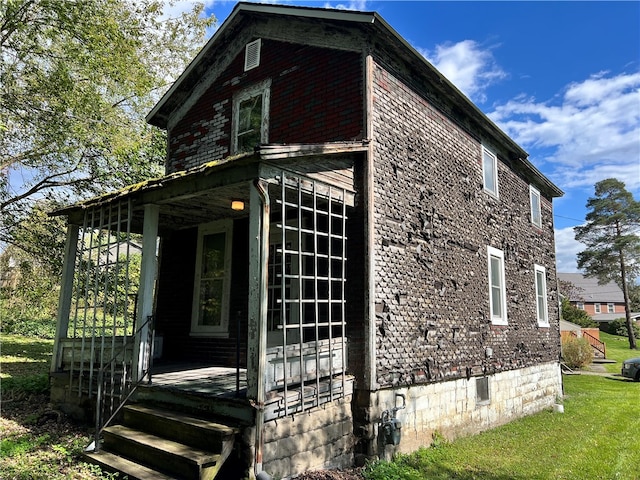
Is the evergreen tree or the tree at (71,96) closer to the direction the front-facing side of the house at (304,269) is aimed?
the tree

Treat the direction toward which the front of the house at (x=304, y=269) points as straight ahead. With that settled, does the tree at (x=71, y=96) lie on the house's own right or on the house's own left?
on the house's own right

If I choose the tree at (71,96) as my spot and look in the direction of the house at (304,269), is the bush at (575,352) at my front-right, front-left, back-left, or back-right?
front-left

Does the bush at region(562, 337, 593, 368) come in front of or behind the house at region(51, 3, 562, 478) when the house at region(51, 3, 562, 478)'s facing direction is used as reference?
behind

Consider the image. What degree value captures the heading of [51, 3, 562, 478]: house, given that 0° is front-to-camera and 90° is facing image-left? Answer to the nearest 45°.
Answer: approximately 45°

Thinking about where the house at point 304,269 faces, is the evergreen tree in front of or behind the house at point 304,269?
behind

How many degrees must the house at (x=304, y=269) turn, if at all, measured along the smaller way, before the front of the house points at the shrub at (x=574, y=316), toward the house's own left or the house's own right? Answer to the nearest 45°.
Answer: approximately 180°

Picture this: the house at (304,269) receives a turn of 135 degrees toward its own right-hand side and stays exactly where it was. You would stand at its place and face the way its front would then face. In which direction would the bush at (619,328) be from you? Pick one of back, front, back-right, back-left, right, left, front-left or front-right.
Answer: front-right

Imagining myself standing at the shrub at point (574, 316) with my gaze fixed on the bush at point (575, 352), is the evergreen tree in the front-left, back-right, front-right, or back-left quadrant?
back-left

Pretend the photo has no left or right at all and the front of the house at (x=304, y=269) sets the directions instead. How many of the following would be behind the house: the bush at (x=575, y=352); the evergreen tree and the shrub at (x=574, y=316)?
3

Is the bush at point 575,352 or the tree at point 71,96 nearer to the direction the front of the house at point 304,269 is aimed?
the tree
